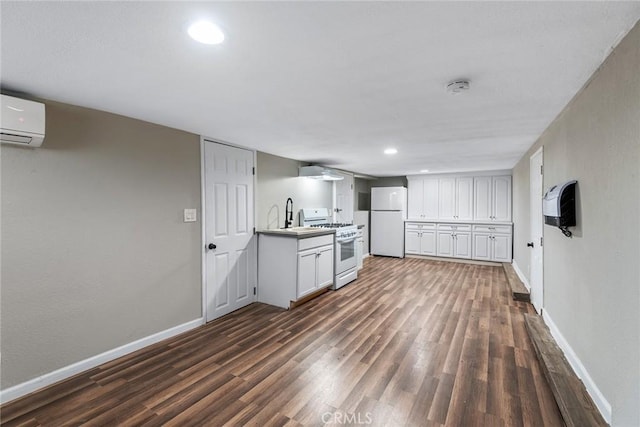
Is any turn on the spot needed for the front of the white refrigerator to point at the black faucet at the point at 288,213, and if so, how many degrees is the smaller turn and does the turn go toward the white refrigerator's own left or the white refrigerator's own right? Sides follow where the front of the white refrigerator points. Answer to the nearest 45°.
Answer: approximately 45° to the white refrigerator's own right

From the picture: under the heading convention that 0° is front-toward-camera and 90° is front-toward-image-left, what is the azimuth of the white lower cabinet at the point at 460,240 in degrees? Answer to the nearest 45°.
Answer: approximately 0°

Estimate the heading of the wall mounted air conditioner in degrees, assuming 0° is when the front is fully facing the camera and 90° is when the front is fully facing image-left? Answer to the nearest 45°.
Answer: approximately 315°

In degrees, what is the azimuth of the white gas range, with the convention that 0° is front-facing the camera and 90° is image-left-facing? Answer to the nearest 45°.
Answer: approximately 315°

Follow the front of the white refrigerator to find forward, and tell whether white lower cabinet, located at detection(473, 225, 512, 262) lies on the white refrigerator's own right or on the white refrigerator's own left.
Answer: on the white refrigerator's own left

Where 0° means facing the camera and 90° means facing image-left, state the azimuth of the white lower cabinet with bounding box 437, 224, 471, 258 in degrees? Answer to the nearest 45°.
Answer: approximately 0°

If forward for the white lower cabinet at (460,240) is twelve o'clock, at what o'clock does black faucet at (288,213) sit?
The black faucet is roughly at 1 o'clock from the white lower cabinet.

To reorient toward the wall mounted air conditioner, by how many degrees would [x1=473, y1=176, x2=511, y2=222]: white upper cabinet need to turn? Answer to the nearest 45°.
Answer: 0° — it already faces it
